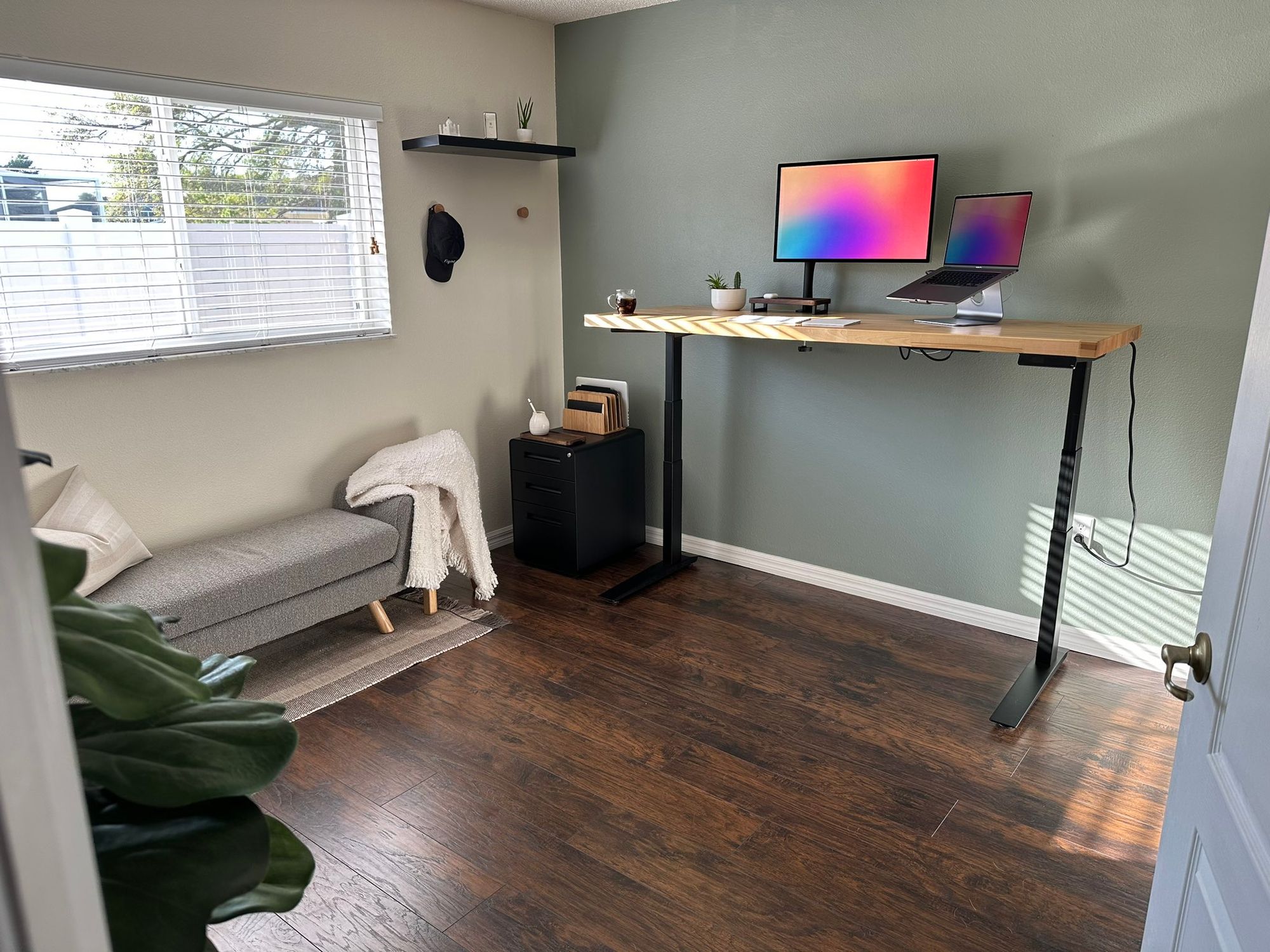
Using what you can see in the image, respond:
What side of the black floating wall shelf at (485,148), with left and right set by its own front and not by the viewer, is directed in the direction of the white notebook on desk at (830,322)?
front

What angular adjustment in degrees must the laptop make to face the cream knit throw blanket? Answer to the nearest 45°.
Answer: approximately 45° to its right

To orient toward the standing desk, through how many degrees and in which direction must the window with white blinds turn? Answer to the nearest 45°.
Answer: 0° — it already faces it

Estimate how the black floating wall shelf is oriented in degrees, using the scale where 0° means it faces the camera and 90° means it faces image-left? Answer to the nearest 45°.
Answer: approximately 315°

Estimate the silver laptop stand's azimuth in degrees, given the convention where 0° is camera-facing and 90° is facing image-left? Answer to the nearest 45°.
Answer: approximately 45°

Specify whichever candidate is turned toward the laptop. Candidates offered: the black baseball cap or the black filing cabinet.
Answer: the black baseball cap

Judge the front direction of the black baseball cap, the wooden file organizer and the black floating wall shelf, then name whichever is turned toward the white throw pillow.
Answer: the wooden file organizer

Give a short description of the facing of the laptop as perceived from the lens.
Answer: facing the viewer and to the left of the viewer

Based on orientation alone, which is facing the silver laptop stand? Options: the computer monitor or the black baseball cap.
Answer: the black baseball cap

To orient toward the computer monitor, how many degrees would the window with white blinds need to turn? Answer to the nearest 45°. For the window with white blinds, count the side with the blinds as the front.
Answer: approximately 45° to its left

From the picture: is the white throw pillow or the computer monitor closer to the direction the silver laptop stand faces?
the white throw pillow

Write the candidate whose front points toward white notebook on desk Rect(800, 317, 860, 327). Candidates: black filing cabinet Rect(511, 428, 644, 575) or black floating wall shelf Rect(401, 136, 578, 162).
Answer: the black floating wall shelf

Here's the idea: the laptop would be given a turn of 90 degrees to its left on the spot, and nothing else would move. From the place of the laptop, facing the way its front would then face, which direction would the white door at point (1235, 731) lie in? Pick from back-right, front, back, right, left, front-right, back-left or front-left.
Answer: front-right

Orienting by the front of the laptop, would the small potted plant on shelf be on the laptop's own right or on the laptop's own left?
on the laptop's own right

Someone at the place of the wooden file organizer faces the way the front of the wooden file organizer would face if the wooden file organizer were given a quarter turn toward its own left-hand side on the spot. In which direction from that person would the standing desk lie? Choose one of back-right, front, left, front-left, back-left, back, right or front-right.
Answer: front

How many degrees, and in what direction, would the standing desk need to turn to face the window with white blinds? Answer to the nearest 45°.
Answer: approximately 45° to its right

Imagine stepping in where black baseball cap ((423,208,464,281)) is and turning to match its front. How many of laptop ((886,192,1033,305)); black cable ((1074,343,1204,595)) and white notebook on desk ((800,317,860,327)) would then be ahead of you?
3
